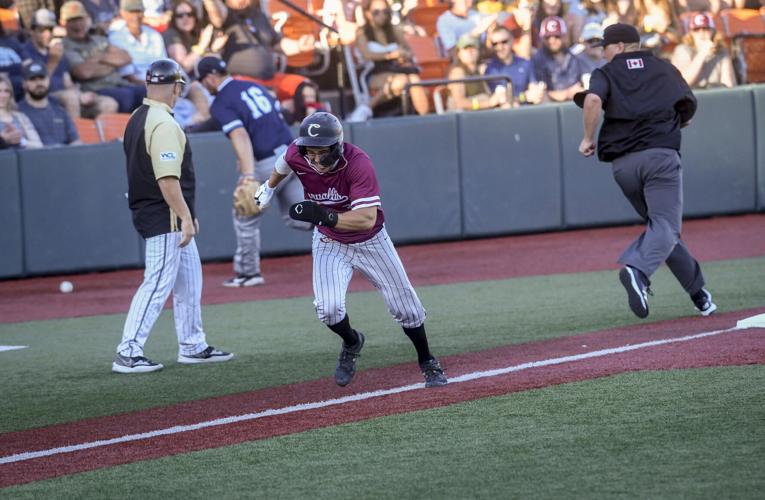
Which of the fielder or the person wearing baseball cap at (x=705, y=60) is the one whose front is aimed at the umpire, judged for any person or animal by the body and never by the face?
the person wearing baseball cap

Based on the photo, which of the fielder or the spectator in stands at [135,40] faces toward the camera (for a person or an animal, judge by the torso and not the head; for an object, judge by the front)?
the spectator in stands

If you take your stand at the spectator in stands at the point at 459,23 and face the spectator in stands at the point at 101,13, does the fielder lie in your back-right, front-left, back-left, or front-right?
front-left

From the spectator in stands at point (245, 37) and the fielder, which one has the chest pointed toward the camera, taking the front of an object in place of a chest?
the spectator in stands

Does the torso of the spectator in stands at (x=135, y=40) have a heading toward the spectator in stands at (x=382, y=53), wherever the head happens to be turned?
no

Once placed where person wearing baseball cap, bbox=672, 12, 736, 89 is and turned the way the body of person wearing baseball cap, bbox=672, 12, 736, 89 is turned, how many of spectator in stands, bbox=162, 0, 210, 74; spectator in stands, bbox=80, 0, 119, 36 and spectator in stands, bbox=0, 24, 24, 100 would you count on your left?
0

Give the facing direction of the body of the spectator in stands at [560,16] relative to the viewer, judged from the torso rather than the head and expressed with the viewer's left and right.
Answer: facing the viewer

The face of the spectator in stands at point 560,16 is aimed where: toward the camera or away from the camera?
toward the camera

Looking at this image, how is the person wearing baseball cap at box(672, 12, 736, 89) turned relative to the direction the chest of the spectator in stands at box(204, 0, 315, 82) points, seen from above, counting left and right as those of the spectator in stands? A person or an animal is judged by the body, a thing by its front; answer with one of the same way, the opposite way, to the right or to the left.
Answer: the same way

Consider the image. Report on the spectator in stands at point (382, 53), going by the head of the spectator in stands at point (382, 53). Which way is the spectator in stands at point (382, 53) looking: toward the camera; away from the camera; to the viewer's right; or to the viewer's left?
toward the camera

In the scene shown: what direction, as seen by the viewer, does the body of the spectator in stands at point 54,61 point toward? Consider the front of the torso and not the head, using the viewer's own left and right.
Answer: facing the viewer and to the right of the viewer

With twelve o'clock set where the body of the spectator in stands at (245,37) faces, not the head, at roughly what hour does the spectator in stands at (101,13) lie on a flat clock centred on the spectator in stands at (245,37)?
the spectator in stands at (101,13) is roughly at 3 o'clock from the spectator in stands at (245,37).

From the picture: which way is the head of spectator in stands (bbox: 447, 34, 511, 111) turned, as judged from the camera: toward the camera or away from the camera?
toward the camera

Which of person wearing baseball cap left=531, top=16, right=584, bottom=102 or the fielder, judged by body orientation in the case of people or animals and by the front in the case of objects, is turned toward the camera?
the person wearing baseball cap

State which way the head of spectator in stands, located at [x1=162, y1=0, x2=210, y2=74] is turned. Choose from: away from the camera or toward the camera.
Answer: toward the camera

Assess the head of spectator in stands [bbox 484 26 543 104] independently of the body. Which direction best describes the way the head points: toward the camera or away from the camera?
toward the camera

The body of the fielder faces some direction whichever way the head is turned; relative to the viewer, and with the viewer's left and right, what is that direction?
facing away from the viewer and to the left of the viewer

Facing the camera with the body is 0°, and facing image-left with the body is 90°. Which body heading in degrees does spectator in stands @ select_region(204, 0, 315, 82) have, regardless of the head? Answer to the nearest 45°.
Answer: approximately 0°

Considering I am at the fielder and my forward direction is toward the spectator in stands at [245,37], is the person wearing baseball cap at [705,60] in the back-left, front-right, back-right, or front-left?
front-right

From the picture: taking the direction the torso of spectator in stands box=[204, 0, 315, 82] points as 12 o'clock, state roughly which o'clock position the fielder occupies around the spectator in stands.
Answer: The fielder is roughly at 12 o'clock from the spectator in stands.
